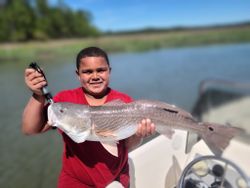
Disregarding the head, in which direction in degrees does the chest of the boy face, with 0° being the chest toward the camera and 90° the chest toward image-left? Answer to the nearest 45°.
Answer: approximately 0°
